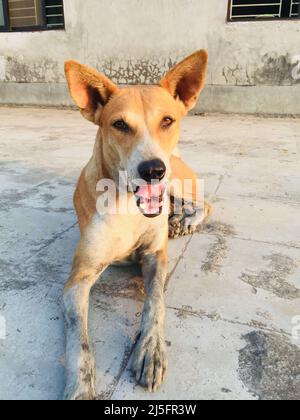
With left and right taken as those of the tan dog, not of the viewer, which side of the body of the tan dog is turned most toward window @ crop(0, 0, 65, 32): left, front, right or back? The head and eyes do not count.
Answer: back

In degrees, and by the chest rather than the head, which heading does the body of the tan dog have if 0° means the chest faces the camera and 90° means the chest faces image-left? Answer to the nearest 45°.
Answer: approximately 0°
